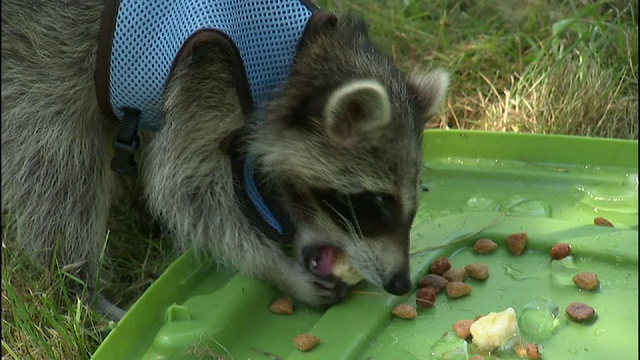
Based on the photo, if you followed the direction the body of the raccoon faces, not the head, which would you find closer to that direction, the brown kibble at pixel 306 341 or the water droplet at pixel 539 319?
the water droplet

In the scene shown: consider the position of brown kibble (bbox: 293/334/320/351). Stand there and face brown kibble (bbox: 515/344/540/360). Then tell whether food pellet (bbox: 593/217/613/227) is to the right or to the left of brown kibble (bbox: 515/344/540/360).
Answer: left

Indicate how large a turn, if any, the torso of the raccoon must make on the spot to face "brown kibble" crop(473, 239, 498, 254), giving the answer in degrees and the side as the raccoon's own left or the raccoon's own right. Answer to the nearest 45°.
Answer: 0° — it already faces it

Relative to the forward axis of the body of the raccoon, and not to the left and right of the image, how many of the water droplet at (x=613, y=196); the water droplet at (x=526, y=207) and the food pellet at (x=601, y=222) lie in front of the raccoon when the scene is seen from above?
3

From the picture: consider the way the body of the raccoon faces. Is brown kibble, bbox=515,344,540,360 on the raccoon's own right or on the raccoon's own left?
on the raccoon's own right

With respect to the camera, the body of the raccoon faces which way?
to the viewer's right

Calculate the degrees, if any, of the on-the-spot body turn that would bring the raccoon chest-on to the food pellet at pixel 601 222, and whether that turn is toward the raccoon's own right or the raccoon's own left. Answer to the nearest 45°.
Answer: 0° — it already faces it

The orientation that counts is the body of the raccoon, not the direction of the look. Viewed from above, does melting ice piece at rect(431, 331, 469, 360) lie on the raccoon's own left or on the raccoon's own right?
on the raccoon's own right

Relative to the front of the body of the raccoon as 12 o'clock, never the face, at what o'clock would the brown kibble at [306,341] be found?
The brown kibble is roughly at 3 o'clock from the raccoon.

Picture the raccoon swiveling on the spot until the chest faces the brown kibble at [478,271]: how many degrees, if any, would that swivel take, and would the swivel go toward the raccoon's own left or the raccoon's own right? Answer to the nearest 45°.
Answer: approximately 45° to the raccoon's own right

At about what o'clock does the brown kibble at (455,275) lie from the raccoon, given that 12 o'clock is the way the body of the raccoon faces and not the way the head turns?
The brown kibble is roughly at 1 o'clock from the raccoon.

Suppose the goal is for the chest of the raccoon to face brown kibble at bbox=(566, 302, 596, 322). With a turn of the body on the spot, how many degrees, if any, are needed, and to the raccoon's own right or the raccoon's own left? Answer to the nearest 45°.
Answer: approximately 45° to the raccoon's own right

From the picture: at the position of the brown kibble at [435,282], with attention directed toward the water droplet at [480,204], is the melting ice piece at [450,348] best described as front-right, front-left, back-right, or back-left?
back-right

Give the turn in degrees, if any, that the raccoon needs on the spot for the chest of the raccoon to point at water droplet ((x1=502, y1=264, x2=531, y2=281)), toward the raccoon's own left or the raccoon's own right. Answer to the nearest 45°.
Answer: approximately 45° to the raccoon's own right
